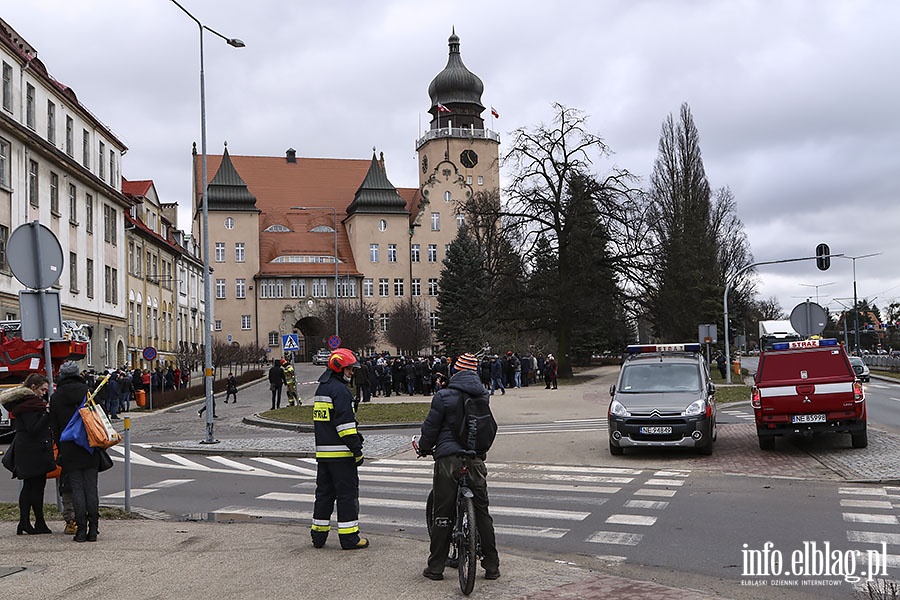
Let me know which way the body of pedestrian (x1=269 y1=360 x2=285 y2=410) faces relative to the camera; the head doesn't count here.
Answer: away from the camera

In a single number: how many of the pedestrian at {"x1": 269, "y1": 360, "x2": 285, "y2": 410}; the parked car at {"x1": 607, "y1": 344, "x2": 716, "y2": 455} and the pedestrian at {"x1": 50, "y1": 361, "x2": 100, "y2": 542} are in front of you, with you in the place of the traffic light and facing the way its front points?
0

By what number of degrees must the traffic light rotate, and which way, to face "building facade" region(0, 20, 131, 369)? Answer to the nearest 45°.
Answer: approximately 90° to its left

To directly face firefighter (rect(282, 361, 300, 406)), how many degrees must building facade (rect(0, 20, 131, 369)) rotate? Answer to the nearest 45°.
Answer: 0° — it already faces them

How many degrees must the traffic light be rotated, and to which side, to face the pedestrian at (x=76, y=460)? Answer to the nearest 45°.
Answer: approximately 180°

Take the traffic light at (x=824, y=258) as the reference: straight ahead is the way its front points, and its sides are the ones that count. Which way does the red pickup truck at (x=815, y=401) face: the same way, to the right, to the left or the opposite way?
the same way

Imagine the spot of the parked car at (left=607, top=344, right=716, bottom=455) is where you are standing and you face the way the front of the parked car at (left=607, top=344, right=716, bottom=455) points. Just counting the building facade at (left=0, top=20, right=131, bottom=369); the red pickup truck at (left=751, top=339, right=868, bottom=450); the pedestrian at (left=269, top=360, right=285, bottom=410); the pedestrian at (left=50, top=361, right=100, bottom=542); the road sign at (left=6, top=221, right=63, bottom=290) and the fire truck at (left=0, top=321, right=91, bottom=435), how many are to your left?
1

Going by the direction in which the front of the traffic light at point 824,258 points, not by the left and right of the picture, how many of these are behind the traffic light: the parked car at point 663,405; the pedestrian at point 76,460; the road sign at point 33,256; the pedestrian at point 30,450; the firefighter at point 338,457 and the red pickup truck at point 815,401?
6

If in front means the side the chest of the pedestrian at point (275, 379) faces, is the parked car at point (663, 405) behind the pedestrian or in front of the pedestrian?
behind

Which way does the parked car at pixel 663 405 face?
toward the camera

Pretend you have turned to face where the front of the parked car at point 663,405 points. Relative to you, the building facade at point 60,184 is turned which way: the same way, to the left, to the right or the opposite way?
to the left

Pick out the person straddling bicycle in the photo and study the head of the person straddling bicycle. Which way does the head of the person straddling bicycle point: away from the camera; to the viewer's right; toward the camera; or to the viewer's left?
away from the camera
